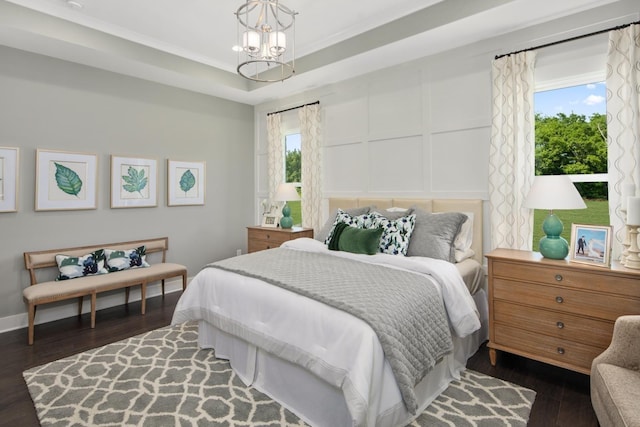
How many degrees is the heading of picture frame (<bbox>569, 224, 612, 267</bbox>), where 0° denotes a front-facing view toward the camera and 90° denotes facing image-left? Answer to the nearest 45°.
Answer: approximately 0°

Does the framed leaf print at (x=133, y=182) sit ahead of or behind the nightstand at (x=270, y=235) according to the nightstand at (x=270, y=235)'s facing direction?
ahead

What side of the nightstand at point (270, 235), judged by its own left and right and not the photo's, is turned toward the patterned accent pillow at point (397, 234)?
left

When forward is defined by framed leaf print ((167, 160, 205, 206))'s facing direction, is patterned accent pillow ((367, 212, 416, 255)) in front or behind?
in front

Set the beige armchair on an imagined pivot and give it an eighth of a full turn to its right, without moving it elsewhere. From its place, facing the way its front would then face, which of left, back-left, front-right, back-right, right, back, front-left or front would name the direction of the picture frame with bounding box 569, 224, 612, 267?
right

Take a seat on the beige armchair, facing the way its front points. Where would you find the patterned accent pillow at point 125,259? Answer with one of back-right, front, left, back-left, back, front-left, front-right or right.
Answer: front-right

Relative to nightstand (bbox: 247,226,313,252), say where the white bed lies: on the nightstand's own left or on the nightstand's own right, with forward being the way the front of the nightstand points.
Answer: on the nightstand's own left

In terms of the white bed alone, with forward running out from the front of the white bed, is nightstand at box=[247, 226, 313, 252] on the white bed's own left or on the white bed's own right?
on the white bed's own right

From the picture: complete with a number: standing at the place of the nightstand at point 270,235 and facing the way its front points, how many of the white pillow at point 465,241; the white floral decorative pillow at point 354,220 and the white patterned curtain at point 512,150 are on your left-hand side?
3

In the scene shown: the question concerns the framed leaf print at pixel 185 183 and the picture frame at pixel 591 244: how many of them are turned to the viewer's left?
0

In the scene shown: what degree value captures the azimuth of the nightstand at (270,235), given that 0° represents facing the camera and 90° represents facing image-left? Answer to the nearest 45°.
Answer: approximately 45°

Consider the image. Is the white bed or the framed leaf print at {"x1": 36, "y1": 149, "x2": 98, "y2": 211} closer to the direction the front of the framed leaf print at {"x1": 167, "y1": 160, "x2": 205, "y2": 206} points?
the white bed

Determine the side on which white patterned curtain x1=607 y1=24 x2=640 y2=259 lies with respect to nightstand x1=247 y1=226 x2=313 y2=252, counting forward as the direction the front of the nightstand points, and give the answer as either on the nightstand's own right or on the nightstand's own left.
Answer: on the nightstand's own left

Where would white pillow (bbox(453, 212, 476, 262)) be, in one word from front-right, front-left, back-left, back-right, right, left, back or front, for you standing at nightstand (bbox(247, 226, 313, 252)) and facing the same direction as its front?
left

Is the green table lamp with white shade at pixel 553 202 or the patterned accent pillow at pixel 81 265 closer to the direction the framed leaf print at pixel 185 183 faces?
the green table lamp with white shade

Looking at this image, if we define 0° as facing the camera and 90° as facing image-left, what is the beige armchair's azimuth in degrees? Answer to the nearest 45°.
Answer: approximately 45°
